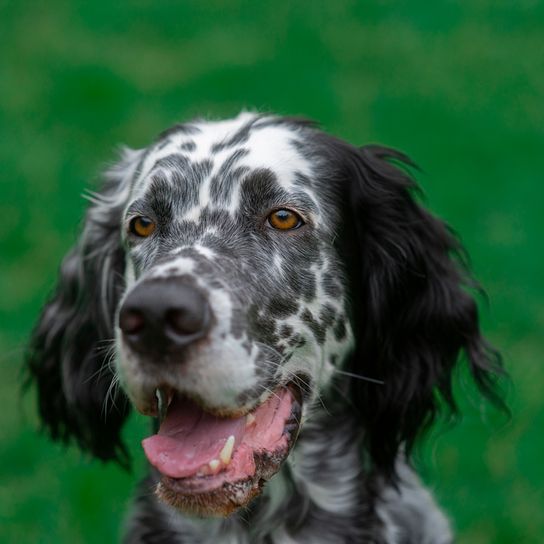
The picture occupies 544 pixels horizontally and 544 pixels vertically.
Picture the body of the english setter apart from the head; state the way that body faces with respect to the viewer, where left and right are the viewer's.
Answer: facing the viewer and to the left of the viewer
